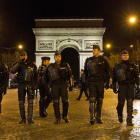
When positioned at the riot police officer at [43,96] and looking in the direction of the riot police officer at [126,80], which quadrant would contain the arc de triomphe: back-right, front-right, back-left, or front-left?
back-left

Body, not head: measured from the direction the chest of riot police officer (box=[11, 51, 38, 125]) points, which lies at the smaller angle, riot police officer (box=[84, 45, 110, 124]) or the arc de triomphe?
the riot police officer

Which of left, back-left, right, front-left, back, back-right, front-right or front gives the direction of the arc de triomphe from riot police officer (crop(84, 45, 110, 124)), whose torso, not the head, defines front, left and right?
back

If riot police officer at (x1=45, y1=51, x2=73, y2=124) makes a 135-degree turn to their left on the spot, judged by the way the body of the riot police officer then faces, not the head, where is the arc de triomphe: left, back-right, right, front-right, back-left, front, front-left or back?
front-left

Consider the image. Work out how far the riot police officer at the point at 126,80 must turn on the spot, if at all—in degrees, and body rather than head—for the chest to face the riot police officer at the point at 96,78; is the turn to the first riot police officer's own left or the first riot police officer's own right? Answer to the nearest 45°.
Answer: approximately 90° to the first riot police officer's own right

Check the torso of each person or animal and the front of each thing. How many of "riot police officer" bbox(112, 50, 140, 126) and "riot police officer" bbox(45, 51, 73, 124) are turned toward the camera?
2

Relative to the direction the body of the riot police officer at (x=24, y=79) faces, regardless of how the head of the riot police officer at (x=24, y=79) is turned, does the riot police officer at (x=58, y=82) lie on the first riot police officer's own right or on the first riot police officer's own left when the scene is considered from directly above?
on the first riot police officer's own left

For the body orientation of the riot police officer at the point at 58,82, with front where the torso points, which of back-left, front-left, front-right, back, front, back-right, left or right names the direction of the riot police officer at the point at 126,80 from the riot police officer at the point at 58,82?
left

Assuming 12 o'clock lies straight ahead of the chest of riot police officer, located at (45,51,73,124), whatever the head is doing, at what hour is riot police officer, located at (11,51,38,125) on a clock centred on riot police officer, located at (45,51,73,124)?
riot police officer, located at (11,51,38,125) is roughly at 3 o'clock from riot police officer, located at (45,51,73,124).

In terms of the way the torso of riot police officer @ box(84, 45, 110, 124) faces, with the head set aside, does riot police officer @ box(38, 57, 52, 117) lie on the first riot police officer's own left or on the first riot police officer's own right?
on the first riot police officer's own right
